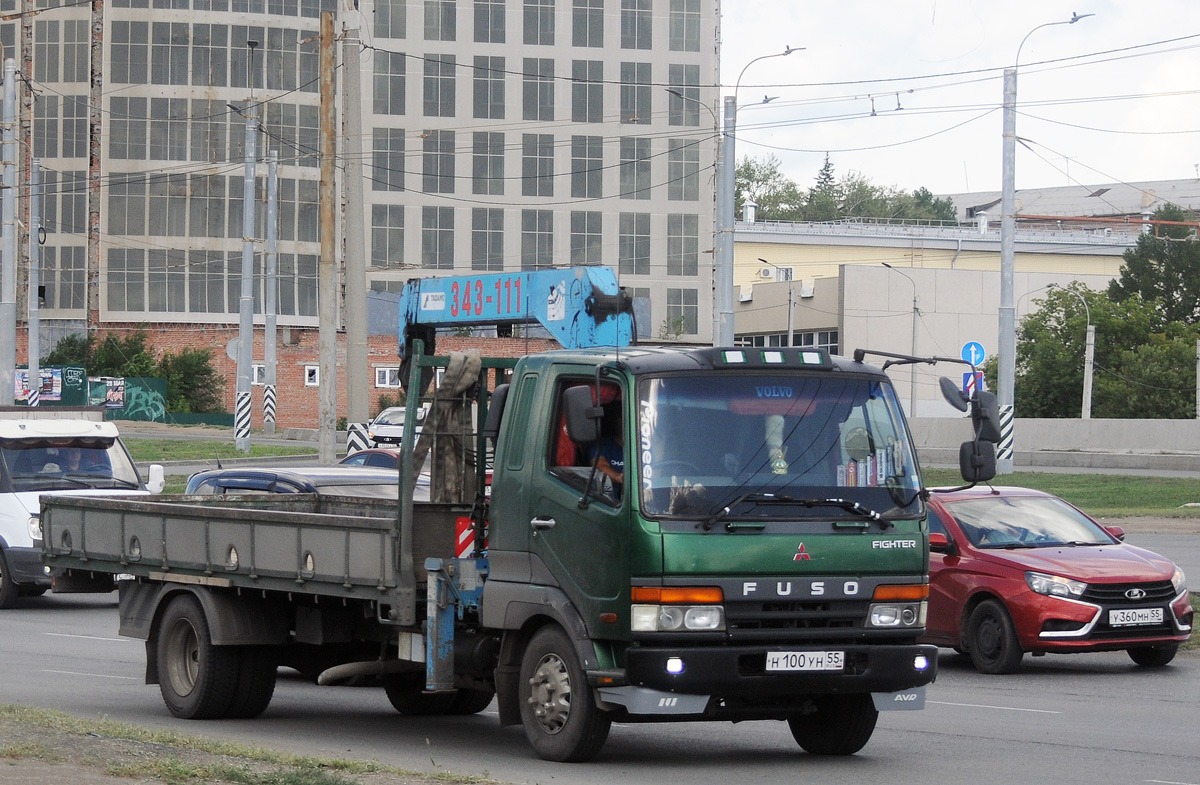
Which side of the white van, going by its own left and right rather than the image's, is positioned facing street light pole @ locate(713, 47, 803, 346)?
left

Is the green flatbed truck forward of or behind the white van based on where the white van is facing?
forward

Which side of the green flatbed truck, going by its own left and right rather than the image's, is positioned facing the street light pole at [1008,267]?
left

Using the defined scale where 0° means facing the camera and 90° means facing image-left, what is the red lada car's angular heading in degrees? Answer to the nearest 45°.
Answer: approximately 315°

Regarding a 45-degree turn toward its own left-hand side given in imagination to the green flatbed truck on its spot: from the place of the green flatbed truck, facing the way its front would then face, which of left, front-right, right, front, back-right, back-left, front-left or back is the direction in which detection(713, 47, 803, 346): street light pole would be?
left

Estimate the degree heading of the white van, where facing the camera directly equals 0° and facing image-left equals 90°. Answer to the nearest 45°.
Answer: approximately 315°

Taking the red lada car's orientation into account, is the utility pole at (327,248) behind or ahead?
behind

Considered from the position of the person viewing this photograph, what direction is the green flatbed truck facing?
facing the viewer and to the right of the viewer

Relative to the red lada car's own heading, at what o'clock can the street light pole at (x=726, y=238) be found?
The street light pole is roughly at 7 o'clock from the red lada car.

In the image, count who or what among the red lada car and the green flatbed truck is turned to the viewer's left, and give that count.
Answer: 0

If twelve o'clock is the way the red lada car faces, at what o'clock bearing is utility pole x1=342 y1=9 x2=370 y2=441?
The utility pole is roughly at 6 o'clock from the red lada car.

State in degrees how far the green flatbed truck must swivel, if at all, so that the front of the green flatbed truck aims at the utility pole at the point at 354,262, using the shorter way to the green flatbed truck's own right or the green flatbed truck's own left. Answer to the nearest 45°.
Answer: approximately 135° to the green flatbed truck's own left

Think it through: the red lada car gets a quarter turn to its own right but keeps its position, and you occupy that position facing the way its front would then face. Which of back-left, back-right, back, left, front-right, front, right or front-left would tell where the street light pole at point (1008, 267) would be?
back-right

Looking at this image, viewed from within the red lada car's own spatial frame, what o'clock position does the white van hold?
The white van is roughly at 5 o'clock from the red lada car.

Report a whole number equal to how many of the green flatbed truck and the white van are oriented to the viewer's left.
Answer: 0

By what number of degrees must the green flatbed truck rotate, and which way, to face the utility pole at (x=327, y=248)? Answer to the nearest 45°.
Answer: approximately 135° to its left
